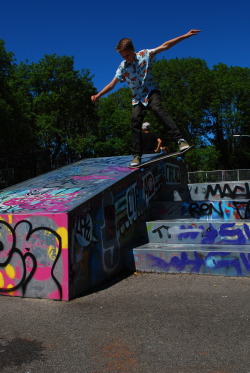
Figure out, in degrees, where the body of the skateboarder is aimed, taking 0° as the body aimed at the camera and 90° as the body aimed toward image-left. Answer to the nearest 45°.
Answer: approximately 0°

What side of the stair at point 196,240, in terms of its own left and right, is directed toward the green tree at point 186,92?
back

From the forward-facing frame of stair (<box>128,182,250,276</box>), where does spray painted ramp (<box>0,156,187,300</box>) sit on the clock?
The spray painted ramp is roughly at 2 o'clock from the stair.

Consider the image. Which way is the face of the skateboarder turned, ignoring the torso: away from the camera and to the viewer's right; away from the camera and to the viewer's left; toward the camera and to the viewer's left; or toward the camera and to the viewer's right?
toward the camera and to the viewer's left

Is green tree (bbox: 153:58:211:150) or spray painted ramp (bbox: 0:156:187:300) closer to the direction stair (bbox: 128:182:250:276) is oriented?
the spray painted ramp

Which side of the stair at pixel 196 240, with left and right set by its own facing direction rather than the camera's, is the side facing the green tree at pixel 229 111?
back

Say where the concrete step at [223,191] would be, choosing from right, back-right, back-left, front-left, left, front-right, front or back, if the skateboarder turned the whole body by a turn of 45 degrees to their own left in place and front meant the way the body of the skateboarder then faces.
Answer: left

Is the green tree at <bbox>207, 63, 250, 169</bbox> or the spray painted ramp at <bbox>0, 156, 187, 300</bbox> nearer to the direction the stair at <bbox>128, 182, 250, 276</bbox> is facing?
the spray painted ramp

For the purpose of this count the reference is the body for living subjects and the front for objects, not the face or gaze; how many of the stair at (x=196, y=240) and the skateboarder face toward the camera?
2
